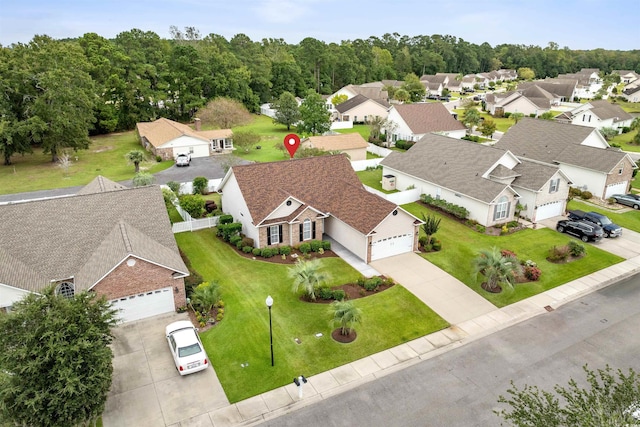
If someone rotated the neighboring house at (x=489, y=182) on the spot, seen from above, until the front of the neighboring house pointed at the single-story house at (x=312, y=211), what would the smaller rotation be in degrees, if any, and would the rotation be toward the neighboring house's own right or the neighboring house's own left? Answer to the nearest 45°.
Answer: approximately 90° to the neighboring house's own right

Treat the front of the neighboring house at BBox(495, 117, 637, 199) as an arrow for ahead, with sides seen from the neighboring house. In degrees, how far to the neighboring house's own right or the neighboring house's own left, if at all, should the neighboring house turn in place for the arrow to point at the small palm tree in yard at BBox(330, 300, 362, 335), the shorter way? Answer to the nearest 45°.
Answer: approximately 45° to the neighboring house's own right

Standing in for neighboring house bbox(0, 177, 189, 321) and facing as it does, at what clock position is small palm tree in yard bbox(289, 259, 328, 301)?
The small palm tree in yard is roughly at 10 o'clock from the neighboring house.

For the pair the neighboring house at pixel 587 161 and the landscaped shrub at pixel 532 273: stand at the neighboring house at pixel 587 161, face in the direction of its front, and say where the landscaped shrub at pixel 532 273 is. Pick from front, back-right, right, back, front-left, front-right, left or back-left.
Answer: front-right

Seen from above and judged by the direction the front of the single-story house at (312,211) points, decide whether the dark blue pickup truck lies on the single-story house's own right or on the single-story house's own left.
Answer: on the single-story house's own left

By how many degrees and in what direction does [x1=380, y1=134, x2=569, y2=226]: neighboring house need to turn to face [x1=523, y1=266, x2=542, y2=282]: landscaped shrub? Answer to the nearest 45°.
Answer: approximately 45° to its right

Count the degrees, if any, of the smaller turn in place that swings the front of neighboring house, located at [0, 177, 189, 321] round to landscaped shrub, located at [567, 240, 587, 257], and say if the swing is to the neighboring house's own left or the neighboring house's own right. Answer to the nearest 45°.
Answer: approximately 90° to the neighboring house's own left

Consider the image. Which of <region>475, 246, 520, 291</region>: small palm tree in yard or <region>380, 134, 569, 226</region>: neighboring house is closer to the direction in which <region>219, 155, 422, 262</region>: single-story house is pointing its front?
the small palm tree in yard

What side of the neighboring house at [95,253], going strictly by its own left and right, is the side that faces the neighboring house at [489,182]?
left
